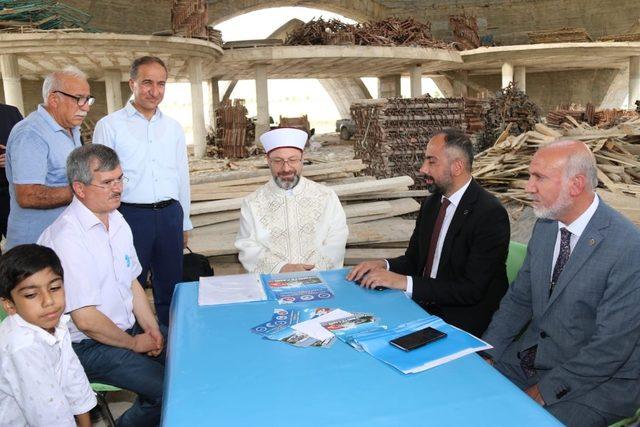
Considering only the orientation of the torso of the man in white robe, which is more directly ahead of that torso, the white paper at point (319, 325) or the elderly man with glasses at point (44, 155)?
the white paper

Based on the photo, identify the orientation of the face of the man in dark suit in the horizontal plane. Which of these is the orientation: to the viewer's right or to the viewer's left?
to the viewer's left

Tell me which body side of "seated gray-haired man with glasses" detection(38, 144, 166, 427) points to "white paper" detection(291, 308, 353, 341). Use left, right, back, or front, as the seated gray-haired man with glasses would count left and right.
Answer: front

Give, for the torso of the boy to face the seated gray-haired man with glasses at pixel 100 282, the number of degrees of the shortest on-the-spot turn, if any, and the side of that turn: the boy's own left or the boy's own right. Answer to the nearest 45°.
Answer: approximately 90° to the boy's own left

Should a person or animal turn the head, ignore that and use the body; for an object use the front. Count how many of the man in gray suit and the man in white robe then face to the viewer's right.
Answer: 0

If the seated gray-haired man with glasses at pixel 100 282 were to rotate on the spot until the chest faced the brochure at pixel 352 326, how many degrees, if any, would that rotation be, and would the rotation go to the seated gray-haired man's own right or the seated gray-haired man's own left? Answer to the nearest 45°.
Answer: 0° — they already face it

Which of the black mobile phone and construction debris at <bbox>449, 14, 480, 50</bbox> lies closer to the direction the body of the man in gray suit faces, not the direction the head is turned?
the black mobile phone

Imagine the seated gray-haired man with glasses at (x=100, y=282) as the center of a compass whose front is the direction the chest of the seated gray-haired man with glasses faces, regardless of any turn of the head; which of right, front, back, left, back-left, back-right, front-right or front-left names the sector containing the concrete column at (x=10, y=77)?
back-left
